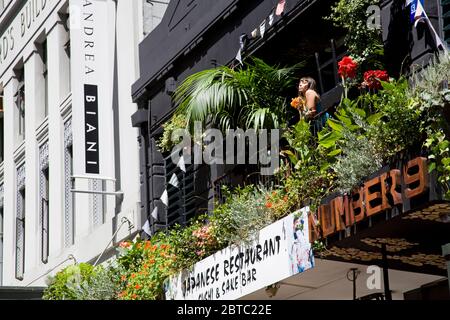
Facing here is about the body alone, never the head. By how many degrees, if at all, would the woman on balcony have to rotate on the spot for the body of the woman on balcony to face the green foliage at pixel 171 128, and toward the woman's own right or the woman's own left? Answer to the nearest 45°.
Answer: approximately 45° to the woman's own right

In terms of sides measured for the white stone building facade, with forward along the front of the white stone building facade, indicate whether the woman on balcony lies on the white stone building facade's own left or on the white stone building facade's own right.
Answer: on the white stone building facade's own left

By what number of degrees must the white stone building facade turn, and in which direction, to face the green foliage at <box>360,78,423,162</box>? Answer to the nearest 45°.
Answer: approximately 45° to its left

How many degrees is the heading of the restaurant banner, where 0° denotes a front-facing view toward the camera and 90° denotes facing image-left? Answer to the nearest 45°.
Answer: approximately 45°

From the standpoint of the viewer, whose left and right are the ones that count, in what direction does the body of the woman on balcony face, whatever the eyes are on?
facing to the left of the viewer

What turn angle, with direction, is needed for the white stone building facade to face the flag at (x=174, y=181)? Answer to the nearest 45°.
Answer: approximately 45° to its left

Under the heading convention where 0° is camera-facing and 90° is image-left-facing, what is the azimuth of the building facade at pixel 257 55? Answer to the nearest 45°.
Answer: approximately 45°

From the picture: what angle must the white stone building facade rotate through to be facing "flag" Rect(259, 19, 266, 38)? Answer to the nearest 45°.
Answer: approximately 45° to its left

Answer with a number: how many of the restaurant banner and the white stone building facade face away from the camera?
0
